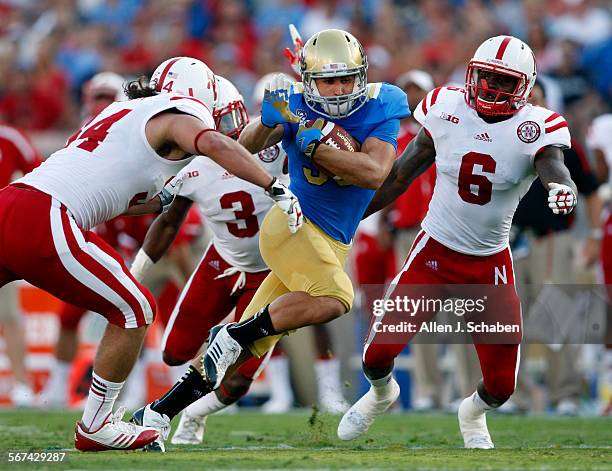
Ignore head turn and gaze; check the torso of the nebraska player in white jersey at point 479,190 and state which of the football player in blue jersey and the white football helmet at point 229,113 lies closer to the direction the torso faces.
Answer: the football player in blue jersey

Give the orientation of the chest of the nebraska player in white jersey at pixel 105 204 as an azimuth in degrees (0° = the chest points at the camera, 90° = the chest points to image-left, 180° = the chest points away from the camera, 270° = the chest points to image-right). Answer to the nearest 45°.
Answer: approximately 270°

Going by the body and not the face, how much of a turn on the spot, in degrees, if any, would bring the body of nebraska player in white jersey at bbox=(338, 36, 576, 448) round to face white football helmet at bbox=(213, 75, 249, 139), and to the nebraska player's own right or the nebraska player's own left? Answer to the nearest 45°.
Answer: approximately 90° to the nebraska player's own right

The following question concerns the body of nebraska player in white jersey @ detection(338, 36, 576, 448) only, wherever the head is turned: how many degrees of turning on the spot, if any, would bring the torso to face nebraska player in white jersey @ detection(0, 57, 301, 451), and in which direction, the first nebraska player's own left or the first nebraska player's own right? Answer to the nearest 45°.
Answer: approximately 45° to the first nebraska player's own right

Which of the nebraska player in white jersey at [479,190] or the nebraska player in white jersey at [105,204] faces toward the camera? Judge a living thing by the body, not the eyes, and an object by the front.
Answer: the nebraska player in white jersey at [479,190]

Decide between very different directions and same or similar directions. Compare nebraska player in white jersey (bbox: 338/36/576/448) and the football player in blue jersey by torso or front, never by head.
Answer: same or similar directions

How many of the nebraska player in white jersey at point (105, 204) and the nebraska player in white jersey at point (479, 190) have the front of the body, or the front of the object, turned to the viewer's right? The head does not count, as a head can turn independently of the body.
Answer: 1

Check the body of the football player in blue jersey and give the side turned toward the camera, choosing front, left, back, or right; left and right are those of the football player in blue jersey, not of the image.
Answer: front

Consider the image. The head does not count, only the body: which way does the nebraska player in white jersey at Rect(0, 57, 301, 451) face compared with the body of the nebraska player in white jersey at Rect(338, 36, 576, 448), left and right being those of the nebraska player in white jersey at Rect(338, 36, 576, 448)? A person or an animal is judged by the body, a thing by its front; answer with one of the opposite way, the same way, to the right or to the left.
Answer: to the left

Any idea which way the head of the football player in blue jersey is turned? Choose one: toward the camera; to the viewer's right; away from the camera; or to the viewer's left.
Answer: toward the camera
